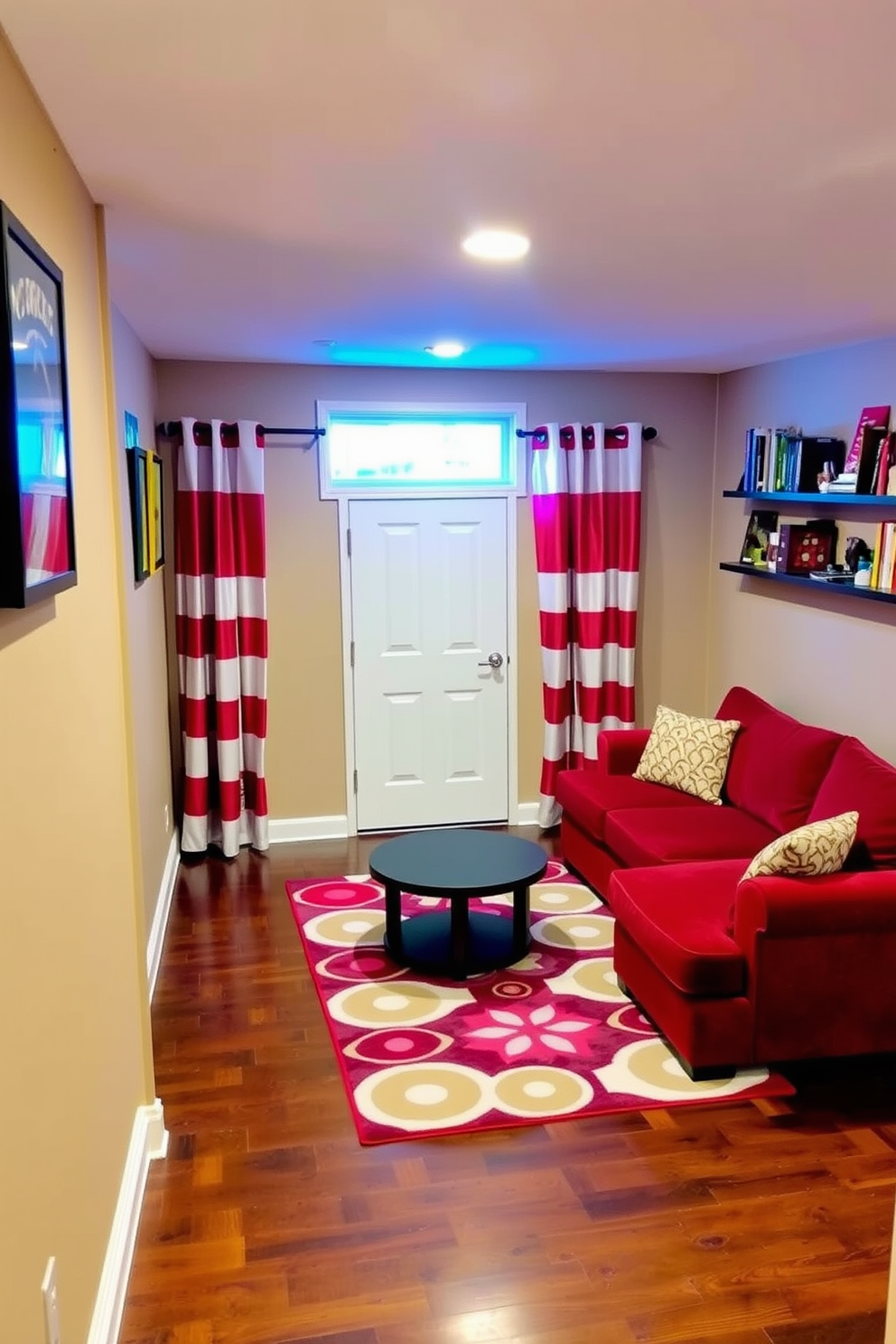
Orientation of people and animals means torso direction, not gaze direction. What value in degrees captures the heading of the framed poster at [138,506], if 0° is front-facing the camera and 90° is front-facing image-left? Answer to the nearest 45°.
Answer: approximately 270°

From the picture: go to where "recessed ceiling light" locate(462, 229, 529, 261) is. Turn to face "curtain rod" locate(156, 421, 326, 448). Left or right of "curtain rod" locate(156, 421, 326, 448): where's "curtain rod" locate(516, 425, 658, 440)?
right

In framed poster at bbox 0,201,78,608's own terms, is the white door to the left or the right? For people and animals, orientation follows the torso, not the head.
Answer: on its left

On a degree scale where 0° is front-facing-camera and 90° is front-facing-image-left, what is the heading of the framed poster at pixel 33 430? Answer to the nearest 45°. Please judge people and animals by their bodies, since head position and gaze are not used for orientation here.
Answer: approximately 270°

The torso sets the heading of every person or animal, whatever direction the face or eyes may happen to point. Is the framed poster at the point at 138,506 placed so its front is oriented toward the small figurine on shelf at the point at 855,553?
yes

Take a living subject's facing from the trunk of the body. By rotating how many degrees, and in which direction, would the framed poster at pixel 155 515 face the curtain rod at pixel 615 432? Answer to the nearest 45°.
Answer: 0° — it already faces it

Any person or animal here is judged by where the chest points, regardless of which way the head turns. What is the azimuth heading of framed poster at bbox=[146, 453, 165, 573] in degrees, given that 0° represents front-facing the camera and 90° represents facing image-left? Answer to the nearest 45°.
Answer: approximately 270°

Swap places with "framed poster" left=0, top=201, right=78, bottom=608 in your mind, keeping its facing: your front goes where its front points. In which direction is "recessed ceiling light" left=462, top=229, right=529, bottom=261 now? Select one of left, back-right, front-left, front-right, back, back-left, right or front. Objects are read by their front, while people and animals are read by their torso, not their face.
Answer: front-left
